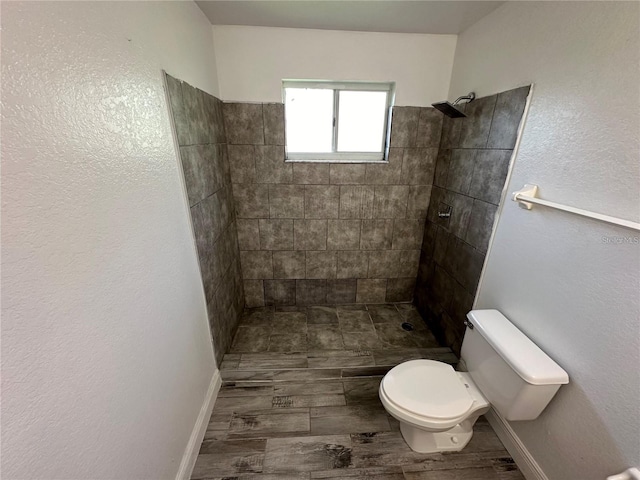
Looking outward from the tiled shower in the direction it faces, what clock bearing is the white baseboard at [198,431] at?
The white baseboard is roughly at 1 o'clock from the tiled shower.

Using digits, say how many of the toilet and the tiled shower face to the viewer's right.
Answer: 0

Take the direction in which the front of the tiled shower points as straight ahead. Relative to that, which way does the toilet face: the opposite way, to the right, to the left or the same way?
to the right

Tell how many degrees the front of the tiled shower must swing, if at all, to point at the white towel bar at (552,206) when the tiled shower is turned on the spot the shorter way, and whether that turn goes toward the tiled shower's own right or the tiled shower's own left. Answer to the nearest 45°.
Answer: approximately 45° to the tiled shower's own left

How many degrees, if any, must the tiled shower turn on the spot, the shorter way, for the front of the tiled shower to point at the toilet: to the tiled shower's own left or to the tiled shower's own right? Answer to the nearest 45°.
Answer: approximately 45° to the tiled shower's own left

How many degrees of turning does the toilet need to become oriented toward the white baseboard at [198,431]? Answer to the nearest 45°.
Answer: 0° — it already faces it
